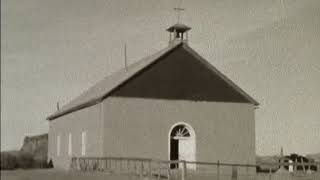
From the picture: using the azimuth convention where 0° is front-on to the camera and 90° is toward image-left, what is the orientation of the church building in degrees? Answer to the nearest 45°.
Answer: approximately 0°

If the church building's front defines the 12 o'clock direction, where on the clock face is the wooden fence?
The wooden fence is roughly at 12 o'clock from the church building.
